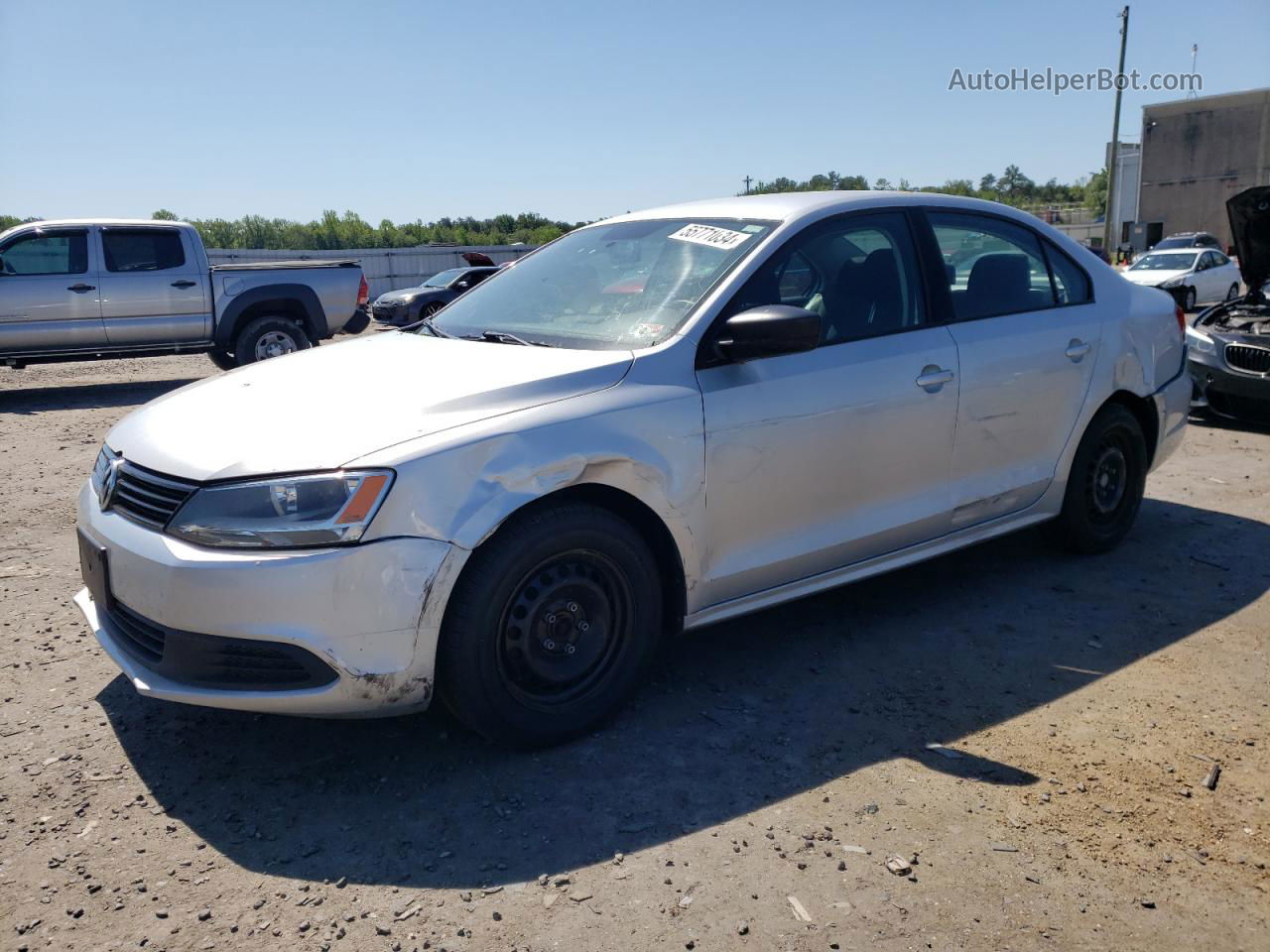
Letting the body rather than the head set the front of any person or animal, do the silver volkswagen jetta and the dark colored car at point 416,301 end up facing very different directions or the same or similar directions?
same or similar directions

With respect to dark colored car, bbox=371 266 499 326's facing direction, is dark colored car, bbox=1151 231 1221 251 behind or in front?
behind

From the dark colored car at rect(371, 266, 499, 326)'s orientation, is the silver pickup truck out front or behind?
out front

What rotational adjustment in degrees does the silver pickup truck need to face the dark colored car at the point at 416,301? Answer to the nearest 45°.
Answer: approximately 135° to its right

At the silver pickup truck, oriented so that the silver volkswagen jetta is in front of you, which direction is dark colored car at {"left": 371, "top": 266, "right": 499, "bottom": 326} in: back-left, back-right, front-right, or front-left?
back-left

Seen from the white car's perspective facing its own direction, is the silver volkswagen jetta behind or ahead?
ahead

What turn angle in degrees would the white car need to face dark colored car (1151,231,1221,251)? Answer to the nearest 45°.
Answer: approximately 135° to its right

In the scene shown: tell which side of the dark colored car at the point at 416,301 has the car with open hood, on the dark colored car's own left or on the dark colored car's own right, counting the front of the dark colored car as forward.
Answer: on the dark colored car's own left

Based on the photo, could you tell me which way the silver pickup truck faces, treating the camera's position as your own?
facing to the left of the viewer

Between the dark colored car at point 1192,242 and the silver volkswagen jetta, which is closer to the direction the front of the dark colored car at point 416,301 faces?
the silver volkswagen jetta

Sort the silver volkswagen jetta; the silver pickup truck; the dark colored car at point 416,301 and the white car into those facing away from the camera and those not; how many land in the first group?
0

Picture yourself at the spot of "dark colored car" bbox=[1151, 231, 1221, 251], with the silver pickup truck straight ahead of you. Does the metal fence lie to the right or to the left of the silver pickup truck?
right

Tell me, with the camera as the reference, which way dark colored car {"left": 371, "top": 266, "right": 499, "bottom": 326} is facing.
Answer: facing the viewer and to the left of the viewer
